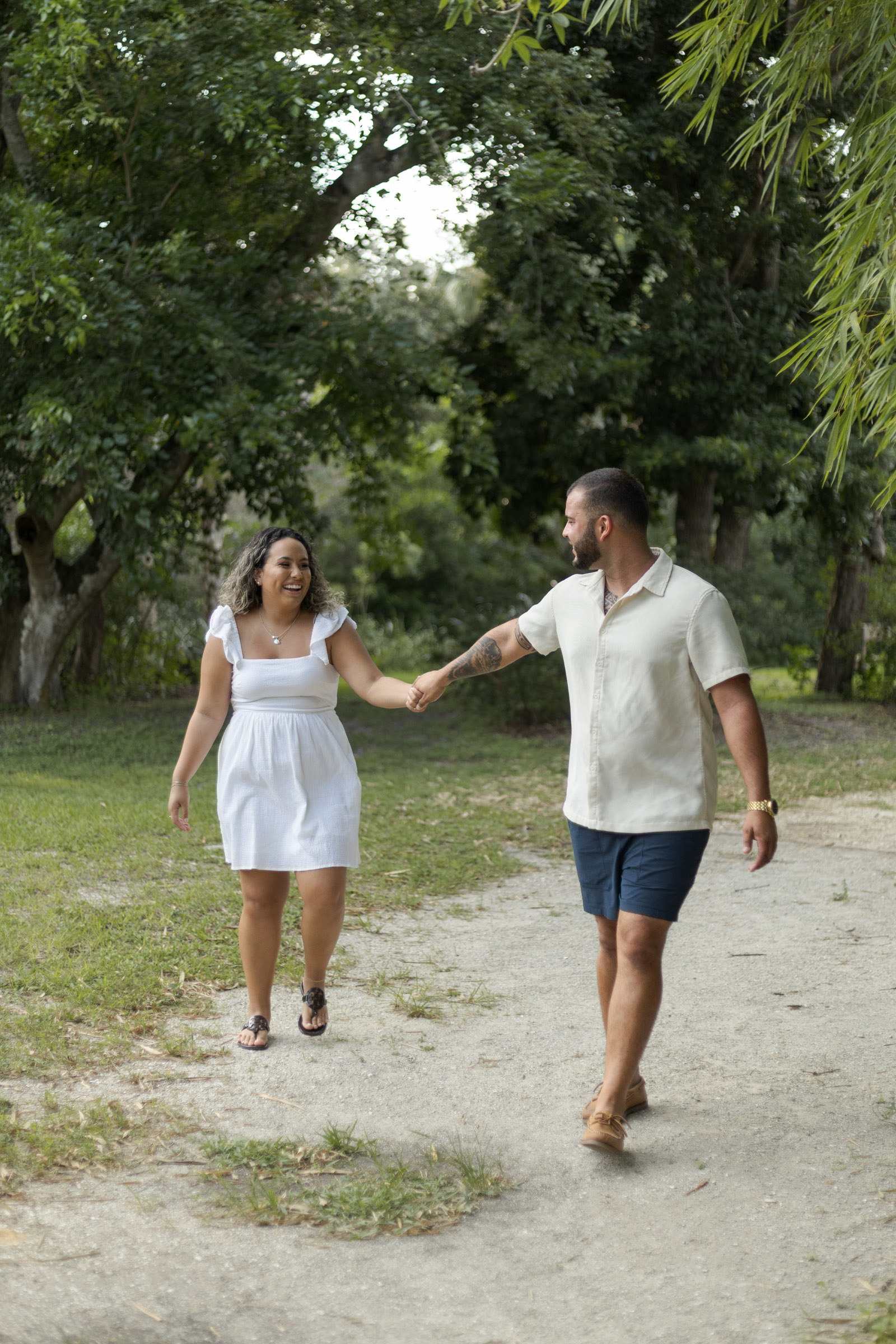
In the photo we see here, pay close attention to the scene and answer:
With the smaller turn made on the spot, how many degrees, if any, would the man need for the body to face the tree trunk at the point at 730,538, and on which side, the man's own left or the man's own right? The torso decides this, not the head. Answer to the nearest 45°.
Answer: approximately 135° to the man's own right

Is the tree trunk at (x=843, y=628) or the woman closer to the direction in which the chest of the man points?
the woman

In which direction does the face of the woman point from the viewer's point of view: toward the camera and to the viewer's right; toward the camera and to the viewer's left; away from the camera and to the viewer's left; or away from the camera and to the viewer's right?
toward the camera and to the viewer's right

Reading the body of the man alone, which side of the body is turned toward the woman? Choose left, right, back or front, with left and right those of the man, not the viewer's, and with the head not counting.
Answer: right

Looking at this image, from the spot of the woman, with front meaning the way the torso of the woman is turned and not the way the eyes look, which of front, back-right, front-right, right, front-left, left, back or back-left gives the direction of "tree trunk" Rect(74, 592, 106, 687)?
back

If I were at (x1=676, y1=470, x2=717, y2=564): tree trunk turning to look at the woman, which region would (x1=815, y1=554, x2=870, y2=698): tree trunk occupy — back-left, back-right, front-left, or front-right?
front-left

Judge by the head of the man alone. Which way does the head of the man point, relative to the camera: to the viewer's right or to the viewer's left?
to the viewer's left

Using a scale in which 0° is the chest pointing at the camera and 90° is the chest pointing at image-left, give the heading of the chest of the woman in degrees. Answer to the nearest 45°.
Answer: approximately 0°
